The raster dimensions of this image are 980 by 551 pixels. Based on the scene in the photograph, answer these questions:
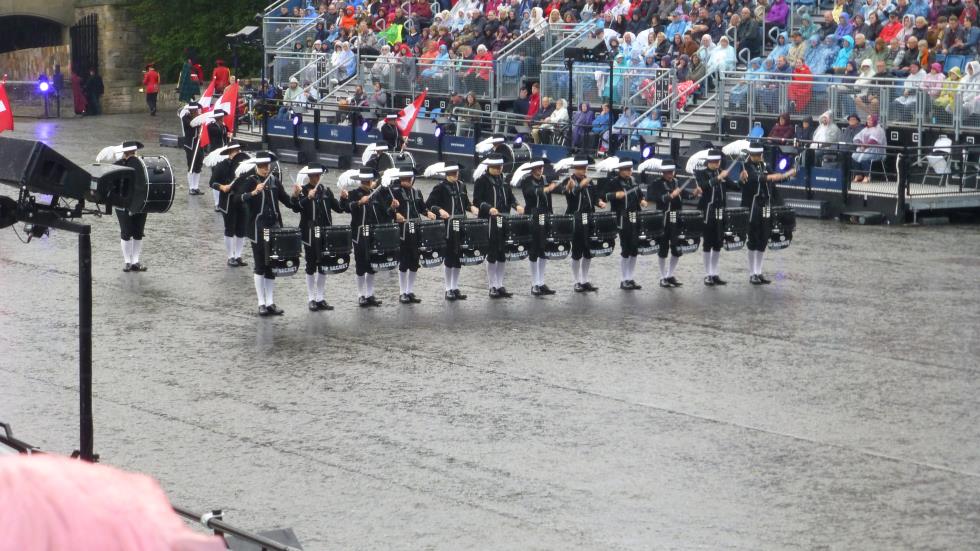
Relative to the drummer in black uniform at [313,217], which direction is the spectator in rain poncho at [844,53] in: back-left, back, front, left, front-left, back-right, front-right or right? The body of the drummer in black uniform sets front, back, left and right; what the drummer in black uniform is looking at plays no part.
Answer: left

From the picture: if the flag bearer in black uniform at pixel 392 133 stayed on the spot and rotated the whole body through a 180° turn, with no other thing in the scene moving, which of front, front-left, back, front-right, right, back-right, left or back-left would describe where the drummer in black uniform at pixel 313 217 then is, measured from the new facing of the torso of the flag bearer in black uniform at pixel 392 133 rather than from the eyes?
back-left

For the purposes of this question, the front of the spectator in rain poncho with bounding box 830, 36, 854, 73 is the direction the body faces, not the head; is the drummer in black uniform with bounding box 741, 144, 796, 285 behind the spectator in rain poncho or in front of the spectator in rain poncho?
in front

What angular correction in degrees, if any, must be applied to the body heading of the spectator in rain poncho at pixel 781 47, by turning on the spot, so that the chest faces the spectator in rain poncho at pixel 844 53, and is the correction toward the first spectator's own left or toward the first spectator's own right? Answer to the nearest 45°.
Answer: approximately 90° to the first spectator's own left

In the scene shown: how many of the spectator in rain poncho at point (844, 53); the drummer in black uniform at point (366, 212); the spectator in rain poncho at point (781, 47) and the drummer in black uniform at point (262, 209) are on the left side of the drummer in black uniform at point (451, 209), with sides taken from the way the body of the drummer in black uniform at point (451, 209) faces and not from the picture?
2

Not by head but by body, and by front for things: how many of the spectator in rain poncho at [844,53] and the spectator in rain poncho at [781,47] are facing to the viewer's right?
0

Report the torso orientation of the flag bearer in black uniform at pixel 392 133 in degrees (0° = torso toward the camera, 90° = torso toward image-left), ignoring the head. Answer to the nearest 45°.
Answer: approximately 315°

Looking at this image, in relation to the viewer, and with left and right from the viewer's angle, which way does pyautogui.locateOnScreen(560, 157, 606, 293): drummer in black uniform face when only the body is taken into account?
facing the viewer and to the right of the viewer

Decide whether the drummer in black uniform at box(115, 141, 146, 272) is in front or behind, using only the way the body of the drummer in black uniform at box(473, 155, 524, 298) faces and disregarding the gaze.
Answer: behind
